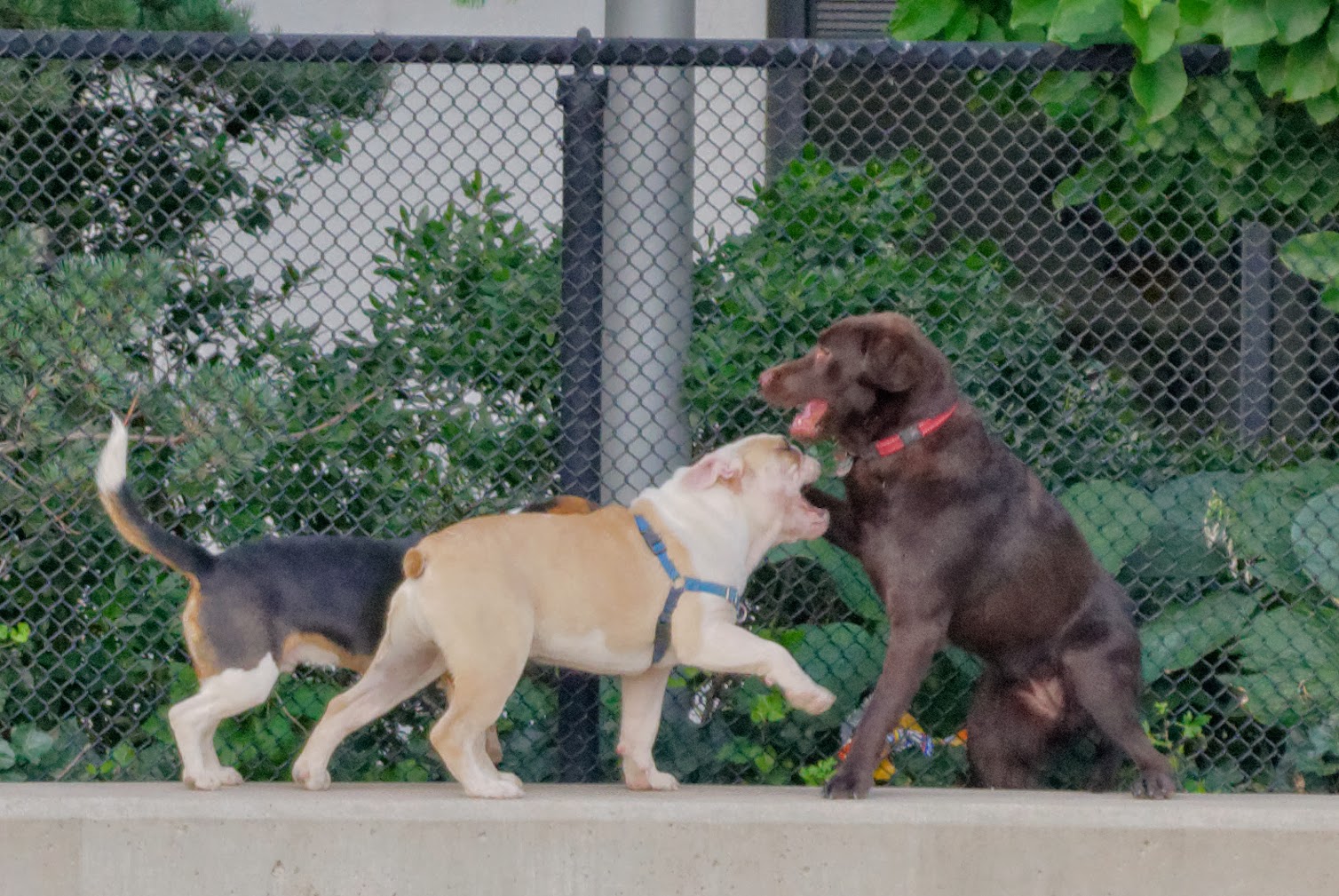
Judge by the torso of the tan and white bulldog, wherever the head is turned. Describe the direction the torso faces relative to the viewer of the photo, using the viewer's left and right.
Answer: facing to the right of the viewer

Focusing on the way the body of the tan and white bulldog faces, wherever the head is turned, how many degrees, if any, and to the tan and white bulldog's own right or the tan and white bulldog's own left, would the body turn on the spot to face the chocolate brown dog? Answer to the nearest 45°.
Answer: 0° — it already faces it

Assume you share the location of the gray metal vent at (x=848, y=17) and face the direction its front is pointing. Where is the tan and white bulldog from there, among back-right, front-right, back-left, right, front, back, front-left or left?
front

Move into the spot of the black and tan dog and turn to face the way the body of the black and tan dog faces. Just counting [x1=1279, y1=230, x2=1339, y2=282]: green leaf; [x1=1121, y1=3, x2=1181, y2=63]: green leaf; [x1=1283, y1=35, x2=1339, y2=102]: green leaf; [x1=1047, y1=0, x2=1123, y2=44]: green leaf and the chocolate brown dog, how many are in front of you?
5

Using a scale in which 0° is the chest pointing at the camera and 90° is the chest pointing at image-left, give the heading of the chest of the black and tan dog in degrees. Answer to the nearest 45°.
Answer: approximately 270°

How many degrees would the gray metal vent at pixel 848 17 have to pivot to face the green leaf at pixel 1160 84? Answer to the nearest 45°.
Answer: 0° — it already faces it

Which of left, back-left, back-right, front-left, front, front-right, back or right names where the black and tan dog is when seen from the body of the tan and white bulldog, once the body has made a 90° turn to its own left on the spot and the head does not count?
left

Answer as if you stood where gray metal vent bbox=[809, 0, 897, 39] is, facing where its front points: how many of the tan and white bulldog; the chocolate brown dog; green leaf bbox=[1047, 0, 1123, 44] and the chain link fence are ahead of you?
4

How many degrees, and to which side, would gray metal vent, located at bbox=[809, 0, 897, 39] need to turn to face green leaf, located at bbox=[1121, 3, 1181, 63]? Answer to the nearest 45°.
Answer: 0° — it already faces it

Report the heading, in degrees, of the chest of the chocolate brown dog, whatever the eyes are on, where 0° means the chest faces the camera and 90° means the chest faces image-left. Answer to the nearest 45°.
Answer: approximately 90°

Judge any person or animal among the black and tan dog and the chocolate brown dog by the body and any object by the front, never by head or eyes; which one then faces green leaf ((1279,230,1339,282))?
the black and tan dog

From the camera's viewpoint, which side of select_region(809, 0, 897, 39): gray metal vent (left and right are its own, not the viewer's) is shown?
front

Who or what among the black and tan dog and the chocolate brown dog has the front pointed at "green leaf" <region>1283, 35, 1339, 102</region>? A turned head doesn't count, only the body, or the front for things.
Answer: the black and tan dog
